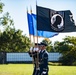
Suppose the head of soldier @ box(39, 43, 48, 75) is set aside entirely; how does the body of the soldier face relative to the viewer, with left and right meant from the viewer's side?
facing the viewer and to the left of the viewer

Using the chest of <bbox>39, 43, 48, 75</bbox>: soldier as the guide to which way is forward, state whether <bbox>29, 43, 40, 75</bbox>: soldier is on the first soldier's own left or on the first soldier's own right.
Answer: on the first soldier's own right
